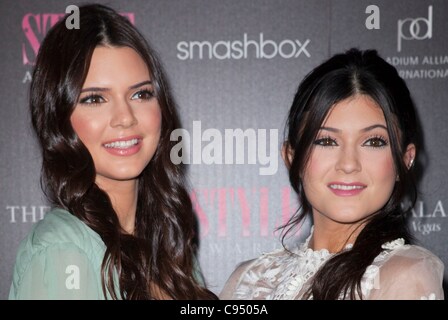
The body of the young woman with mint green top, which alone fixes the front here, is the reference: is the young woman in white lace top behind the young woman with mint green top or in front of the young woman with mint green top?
in front

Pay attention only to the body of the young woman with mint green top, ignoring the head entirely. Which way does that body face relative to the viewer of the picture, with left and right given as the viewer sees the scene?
facing the viewer and to the right of the viewer
